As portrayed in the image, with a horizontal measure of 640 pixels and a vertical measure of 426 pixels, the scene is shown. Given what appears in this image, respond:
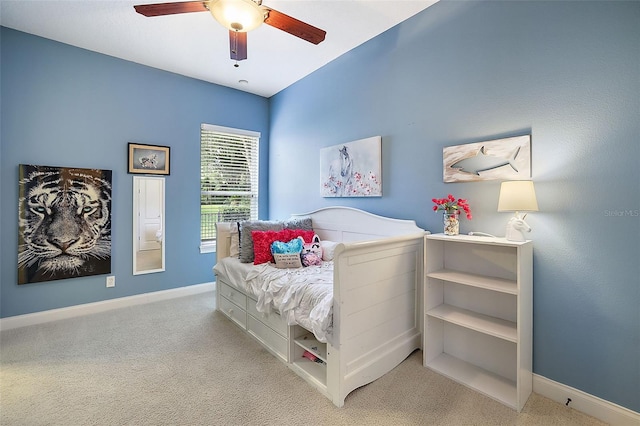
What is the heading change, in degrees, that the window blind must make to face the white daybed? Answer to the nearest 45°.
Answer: approximately 45° to its right

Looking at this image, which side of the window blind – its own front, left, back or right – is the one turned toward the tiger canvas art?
right

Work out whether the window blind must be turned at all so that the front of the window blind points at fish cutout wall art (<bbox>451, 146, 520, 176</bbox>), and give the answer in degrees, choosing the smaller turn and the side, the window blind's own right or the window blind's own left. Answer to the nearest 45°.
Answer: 0° — it already faces it

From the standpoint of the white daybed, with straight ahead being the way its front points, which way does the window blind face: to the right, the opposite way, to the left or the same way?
to the left
